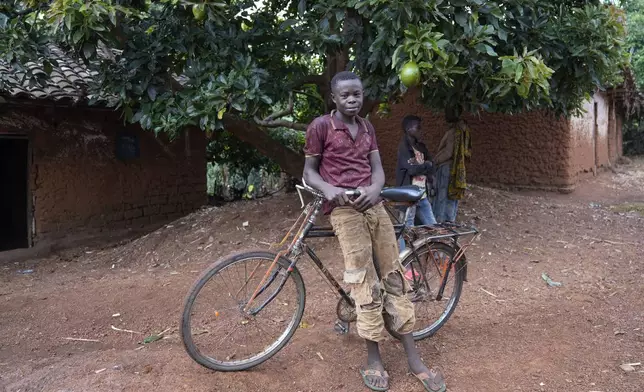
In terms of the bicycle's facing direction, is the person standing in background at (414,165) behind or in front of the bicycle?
behind

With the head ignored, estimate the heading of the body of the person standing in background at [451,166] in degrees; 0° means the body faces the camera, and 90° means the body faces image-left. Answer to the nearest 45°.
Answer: approximately 90°

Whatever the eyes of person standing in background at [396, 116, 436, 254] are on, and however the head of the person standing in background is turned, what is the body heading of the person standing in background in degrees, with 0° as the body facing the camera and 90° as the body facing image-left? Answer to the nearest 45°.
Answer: approximately 315°

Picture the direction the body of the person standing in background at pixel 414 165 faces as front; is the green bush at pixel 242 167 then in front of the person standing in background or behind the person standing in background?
behind

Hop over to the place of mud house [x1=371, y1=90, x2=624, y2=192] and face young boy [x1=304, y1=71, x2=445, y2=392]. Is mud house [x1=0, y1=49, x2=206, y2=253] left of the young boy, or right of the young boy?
right

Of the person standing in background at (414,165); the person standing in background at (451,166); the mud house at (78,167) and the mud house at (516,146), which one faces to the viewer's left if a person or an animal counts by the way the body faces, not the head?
the person standing in background at (451,166)

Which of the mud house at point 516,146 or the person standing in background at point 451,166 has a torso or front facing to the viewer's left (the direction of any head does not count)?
the person standing in background

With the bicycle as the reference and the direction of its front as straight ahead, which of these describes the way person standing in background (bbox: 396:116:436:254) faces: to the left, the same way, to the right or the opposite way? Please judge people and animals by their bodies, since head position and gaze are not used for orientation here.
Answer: to the left
